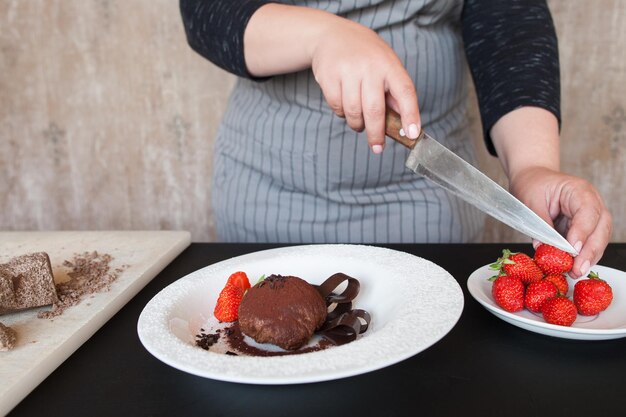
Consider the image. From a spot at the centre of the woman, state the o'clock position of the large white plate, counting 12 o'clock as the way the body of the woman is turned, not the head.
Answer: The large white plate is roughly at 12 o'clock from the woman.

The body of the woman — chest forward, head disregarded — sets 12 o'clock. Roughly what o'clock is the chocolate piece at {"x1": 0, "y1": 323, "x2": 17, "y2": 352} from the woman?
The chocolate piece is roughly at 1 o'clock from the woman.

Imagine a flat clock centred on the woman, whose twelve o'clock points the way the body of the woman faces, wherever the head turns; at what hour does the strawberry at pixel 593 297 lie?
The strawberry is roughly at 11 o'clock from the woman.

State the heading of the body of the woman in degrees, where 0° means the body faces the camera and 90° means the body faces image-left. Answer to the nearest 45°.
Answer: approximately 0°

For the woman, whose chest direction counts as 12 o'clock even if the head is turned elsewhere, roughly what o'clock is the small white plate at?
The small white plate is roughly at 11 o'clock from the woman.

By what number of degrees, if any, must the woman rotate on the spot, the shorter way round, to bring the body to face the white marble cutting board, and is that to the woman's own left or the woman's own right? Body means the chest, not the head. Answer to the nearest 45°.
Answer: approximately 45° to the woman's own right

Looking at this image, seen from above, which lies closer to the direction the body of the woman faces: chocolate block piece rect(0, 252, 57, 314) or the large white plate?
the large white plate
